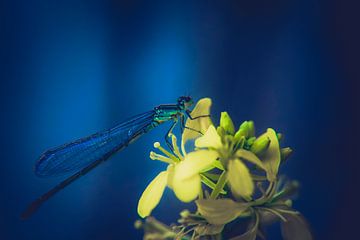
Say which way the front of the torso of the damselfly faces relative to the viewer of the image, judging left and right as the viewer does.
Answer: facing to the right of the viewer
